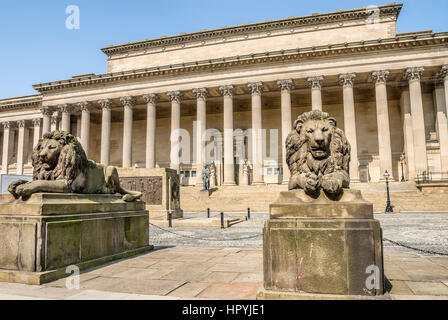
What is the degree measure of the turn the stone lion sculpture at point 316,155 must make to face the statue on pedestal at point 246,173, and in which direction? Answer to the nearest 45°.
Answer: approximately 180°

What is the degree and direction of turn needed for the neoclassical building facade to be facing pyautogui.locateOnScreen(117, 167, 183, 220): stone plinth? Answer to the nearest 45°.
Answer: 0° — it already faces it

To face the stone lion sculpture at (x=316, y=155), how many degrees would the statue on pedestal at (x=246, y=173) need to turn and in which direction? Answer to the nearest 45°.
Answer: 0° — it already faces it

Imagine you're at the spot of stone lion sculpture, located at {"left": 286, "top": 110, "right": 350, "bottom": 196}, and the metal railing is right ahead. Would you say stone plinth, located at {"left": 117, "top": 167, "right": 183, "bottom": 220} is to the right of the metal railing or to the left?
left

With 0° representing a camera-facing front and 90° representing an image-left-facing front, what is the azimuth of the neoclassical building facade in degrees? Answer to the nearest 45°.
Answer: approximately 45°

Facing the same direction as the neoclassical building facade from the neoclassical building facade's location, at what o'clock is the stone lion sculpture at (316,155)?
The stone lion sculpture is roughly at 11 o'clock from the neoclassical building facade.

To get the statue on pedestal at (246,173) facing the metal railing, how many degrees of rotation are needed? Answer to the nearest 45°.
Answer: approximately 45° to its left

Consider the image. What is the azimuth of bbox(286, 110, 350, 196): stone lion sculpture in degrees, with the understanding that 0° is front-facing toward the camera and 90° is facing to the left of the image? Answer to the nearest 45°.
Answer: approximately 0°
